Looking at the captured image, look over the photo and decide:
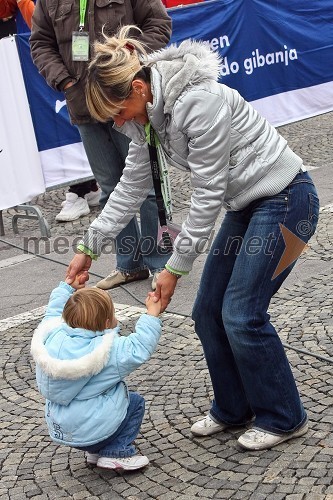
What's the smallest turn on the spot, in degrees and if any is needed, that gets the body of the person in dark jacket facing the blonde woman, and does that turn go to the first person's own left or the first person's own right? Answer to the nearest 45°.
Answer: approximately 45° to the first person's own left

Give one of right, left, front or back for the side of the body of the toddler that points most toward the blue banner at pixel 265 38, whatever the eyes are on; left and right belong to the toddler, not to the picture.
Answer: front

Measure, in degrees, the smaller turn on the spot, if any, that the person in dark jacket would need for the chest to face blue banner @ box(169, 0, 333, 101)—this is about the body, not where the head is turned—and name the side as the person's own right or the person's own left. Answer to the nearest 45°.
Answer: approximately 180°

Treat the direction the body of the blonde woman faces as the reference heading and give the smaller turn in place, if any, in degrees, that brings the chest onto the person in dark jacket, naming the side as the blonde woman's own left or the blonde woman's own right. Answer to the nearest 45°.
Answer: approximately 90° to the blonde woman's own right

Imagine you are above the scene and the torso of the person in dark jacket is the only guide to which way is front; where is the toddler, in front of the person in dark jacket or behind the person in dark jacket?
in front

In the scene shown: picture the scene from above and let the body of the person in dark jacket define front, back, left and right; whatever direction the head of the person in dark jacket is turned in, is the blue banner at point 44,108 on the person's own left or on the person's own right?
on the person's own right

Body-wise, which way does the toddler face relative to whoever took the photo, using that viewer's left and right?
facing away from the viewer and to the right of the viewer

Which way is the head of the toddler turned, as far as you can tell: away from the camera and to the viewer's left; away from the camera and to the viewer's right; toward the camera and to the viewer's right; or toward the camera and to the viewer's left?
away from the camera and to the viewer's right

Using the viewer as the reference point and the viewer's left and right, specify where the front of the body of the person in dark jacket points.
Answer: facing the viewer and to the left of the viewer

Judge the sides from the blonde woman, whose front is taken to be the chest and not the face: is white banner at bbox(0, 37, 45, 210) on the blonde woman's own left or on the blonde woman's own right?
on the blonde woman's own right

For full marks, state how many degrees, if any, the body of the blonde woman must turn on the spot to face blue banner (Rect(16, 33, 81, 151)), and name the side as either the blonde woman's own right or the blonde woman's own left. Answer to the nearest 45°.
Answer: approximately 90° to the blonde woman's own right

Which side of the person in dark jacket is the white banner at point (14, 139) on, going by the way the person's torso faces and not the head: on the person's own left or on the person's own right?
on the person's own right

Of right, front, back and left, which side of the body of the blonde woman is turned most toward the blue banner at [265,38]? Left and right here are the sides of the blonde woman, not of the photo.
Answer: right

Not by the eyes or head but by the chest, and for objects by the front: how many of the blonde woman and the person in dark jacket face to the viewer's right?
0

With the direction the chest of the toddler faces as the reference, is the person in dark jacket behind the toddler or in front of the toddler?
in front

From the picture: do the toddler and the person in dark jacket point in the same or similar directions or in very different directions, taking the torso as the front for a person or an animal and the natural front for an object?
very different directions

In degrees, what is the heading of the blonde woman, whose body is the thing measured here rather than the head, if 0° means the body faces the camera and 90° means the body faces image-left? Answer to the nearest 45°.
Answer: approximately 90°
